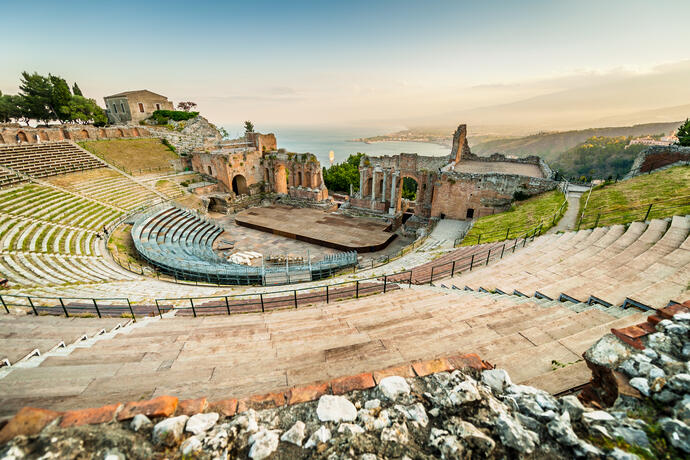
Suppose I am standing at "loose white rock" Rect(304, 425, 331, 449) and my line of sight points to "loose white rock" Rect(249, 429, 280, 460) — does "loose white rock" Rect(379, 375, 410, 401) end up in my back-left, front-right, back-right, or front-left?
back-right

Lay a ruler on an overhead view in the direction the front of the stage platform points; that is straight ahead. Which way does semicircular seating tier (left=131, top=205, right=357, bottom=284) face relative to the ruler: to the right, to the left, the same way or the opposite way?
the opposite way

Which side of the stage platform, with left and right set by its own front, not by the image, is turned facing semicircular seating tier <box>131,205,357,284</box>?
front

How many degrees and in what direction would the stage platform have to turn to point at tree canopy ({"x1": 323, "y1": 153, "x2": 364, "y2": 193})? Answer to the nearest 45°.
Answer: approximately 135° to its right

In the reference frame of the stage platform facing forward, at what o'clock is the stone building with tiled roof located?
The stone building with tiled roof is roughly at 3 o'clock from the stage platform.

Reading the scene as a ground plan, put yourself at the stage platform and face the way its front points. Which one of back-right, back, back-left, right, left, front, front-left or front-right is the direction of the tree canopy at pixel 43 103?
right

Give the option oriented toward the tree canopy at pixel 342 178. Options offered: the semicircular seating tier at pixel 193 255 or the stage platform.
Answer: the semicircular seating tier

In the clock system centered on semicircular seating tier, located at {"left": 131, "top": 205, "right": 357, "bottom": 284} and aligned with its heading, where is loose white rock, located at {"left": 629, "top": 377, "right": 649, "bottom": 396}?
The loose white rock is roughly at 4 o'clock from the semicircular seating tier.

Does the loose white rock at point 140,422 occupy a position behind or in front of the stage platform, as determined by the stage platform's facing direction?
in front

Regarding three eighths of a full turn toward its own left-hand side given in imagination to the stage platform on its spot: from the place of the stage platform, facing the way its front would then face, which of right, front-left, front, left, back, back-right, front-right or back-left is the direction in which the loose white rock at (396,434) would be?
right

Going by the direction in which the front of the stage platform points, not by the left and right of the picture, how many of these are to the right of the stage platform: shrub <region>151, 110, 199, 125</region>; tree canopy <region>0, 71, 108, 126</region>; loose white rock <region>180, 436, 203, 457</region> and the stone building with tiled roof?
3

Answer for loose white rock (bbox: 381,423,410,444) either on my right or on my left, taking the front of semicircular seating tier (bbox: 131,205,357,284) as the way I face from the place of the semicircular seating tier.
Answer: on my right

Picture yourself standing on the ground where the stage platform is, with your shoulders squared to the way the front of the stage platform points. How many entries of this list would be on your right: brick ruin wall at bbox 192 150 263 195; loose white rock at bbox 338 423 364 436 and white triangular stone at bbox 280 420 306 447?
1

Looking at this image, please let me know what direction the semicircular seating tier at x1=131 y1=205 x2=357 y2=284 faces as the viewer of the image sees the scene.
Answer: facing away from the viewer and to the right of the viewer

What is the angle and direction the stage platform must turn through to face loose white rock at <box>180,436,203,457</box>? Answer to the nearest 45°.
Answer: approximately 45° to its left

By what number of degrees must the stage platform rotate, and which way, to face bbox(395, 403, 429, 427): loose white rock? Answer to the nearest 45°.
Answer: approximately 45° to its left

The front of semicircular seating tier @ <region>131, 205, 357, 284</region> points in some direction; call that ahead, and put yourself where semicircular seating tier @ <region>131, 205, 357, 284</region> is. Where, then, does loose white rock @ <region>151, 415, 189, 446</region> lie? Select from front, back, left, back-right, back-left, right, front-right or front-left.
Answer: back-right
